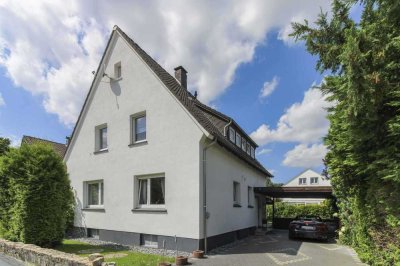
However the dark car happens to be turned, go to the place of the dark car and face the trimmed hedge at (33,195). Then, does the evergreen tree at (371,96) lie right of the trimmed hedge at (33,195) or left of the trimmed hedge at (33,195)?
left
